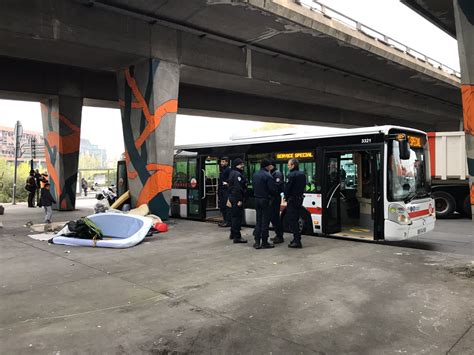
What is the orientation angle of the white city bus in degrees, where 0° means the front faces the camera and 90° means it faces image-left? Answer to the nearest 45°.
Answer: approximately 315°

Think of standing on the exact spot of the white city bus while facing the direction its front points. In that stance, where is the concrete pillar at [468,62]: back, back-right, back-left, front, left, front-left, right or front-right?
front

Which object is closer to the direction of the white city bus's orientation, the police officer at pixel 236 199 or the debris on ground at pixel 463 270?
the debris on ground

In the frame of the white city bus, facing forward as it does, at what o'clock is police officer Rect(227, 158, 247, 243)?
The police officer is roughly at 4 o'clock from the white city bus.

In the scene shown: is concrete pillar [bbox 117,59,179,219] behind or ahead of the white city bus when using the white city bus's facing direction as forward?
behind

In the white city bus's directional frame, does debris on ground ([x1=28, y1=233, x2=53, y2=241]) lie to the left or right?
on its right

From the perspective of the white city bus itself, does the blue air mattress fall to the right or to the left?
on its right
